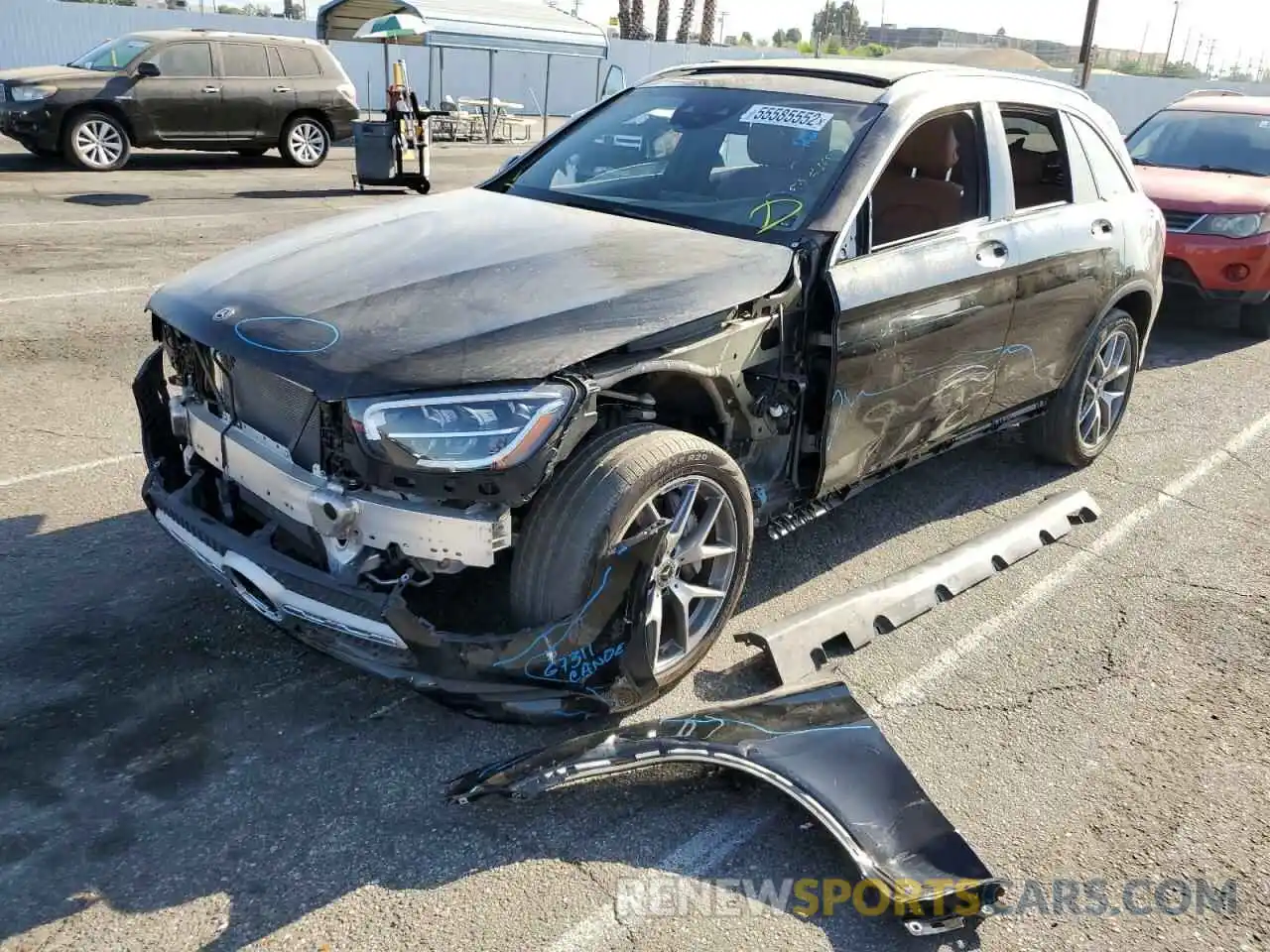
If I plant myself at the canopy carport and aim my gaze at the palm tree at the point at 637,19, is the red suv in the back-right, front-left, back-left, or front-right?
back-right

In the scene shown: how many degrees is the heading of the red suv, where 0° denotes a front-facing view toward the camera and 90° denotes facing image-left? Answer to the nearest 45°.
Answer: approximately 45°

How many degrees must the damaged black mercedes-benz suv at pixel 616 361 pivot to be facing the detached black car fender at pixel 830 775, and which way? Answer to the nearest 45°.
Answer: approximately 90° to its left

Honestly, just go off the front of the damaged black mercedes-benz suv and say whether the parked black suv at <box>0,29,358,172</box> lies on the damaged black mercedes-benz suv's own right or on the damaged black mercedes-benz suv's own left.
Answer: on the damaged black mercedes-benz suv's own right

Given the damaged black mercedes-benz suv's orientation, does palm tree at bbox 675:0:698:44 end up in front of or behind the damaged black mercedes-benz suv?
behind

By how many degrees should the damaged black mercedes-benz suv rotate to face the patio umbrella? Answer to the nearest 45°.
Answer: approximately 135° to its right

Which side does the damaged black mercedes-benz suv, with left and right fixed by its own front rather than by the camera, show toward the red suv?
back

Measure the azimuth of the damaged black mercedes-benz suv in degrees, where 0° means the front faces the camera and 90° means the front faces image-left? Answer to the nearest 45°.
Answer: approximately 45°

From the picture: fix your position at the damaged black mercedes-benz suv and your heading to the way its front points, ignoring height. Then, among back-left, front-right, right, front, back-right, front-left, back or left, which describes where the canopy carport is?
back-right
